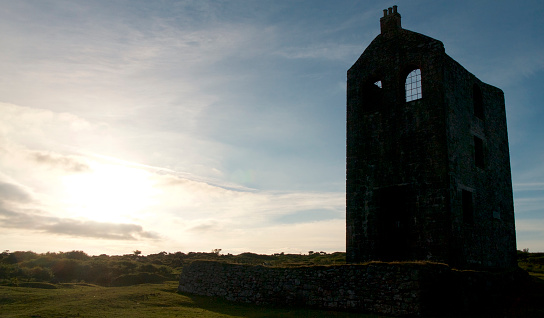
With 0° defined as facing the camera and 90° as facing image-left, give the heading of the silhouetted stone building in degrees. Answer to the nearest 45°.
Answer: approximately 45°
